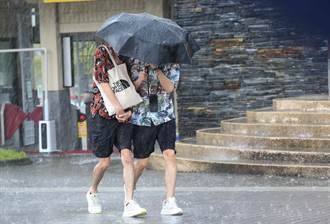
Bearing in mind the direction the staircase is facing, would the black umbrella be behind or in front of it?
in front

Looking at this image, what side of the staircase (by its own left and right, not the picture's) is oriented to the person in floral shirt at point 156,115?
front

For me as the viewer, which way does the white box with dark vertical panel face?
facing the viewer and to the left of the viewer

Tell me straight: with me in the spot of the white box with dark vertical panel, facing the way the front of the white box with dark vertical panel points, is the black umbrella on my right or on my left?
on my left

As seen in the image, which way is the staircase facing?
toward the camera

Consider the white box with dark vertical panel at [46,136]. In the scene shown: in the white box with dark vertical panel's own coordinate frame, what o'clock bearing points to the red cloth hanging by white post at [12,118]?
The red cloth hanging by white post is roughly at 3 o'clock from the white box with dark vertical panel.

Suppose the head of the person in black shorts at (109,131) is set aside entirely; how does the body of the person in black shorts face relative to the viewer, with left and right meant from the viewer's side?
facing the viewer and to the right of the viewer

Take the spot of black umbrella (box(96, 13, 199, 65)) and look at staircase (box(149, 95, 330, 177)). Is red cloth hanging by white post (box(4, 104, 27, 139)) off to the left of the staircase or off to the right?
left

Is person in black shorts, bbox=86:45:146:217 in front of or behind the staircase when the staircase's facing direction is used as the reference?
in front

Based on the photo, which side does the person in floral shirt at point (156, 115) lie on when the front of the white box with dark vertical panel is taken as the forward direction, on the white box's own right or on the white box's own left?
on the white box's own left

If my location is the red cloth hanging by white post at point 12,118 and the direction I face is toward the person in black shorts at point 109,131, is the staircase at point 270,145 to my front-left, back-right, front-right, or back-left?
front-left
